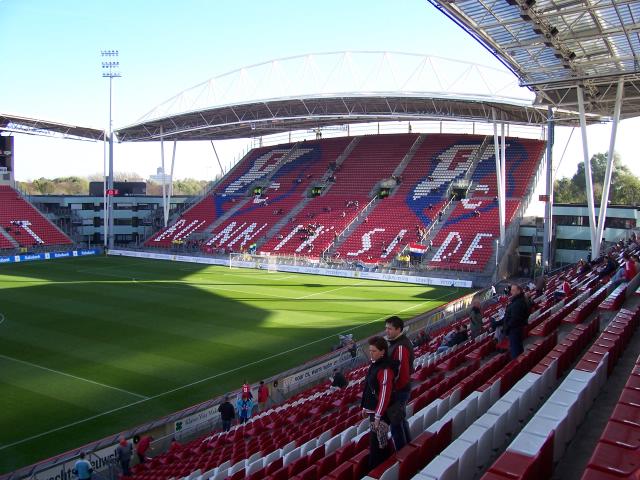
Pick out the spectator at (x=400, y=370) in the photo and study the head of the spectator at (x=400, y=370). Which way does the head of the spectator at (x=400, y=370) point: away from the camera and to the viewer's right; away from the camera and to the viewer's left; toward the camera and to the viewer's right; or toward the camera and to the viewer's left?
toward the camera and to the viewer's left

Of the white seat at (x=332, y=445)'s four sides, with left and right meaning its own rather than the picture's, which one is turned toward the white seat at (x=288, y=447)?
front

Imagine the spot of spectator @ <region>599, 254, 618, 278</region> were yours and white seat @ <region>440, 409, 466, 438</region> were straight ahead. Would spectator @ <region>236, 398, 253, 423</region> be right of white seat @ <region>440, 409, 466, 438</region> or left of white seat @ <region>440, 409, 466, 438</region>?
right

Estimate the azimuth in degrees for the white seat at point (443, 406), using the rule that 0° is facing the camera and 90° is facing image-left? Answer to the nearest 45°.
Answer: approximately 135°

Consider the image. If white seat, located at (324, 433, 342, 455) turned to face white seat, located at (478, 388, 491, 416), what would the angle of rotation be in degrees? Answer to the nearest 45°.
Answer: approximately 135° to its right

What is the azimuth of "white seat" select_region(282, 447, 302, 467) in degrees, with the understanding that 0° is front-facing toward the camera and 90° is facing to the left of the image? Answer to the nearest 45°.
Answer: approximately 135°

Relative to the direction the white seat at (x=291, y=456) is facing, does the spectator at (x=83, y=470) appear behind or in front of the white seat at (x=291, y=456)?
in front

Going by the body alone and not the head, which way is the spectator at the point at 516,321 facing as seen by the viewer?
to the viewer's left

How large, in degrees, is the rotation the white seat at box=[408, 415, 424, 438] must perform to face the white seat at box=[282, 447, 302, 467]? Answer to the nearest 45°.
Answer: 0° — it already faces it

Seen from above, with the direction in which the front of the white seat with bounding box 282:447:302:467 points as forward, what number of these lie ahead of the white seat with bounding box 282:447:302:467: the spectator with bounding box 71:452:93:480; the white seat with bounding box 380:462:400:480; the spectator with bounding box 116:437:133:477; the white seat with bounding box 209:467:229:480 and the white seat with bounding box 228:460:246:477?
4

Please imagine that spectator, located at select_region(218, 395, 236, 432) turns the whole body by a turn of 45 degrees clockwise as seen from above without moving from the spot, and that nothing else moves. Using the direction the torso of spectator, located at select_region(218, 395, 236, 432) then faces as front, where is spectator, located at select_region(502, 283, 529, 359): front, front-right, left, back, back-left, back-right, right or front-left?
back-right

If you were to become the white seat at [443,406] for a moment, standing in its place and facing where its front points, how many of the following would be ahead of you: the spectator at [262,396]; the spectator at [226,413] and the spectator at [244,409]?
3

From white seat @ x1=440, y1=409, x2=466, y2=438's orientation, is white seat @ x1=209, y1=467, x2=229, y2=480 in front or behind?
in front

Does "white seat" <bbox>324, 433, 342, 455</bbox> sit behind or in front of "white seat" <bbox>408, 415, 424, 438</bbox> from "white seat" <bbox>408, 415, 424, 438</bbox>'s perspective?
in front

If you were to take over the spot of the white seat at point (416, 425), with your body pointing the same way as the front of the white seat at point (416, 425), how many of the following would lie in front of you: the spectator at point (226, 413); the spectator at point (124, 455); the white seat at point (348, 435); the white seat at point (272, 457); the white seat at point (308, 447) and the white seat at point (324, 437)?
6

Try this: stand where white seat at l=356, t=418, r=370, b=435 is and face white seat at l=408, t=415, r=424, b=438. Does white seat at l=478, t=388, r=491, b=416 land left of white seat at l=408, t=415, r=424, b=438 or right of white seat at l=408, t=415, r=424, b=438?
left
